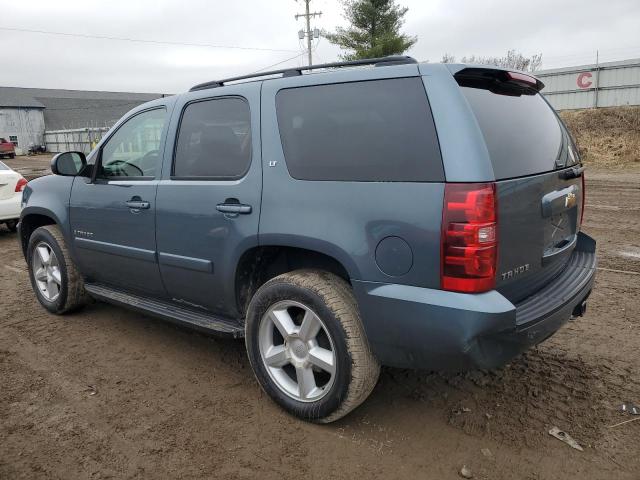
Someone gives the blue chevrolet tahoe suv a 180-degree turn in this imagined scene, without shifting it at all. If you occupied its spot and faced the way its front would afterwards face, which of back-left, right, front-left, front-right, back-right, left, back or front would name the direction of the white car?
back

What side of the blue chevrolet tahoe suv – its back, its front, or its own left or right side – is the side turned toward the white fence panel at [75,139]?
front

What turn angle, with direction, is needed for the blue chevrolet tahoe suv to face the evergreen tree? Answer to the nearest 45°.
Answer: approximately 45° to its right

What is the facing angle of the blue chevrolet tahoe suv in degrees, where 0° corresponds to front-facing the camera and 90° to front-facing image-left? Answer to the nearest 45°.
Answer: approximately 135°

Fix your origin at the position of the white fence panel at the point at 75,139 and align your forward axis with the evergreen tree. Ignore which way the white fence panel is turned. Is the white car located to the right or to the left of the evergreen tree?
right

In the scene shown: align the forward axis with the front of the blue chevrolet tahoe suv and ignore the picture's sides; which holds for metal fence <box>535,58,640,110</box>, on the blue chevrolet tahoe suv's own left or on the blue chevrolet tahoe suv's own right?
on the blue chevrolet tahoe suv's own right
